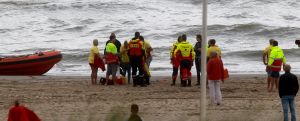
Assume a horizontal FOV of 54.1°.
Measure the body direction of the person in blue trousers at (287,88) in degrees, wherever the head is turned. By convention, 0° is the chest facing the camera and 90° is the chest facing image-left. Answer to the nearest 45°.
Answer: approximately 180°

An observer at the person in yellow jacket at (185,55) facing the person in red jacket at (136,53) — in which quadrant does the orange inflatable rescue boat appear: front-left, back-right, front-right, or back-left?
front-right

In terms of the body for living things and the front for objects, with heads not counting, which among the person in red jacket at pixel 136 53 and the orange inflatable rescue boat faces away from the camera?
the person in red jacket

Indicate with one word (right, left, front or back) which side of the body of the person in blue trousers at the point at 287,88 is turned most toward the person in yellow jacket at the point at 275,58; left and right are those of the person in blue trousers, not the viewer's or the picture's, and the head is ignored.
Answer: front

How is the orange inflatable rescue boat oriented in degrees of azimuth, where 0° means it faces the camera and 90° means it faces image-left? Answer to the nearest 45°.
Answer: approximately 270°

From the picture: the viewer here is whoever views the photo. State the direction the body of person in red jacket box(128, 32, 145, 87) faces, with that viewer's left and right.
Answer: facing away from the viewer

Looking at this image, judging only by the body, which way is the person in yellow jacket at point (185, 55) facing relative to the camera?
away from the camera
